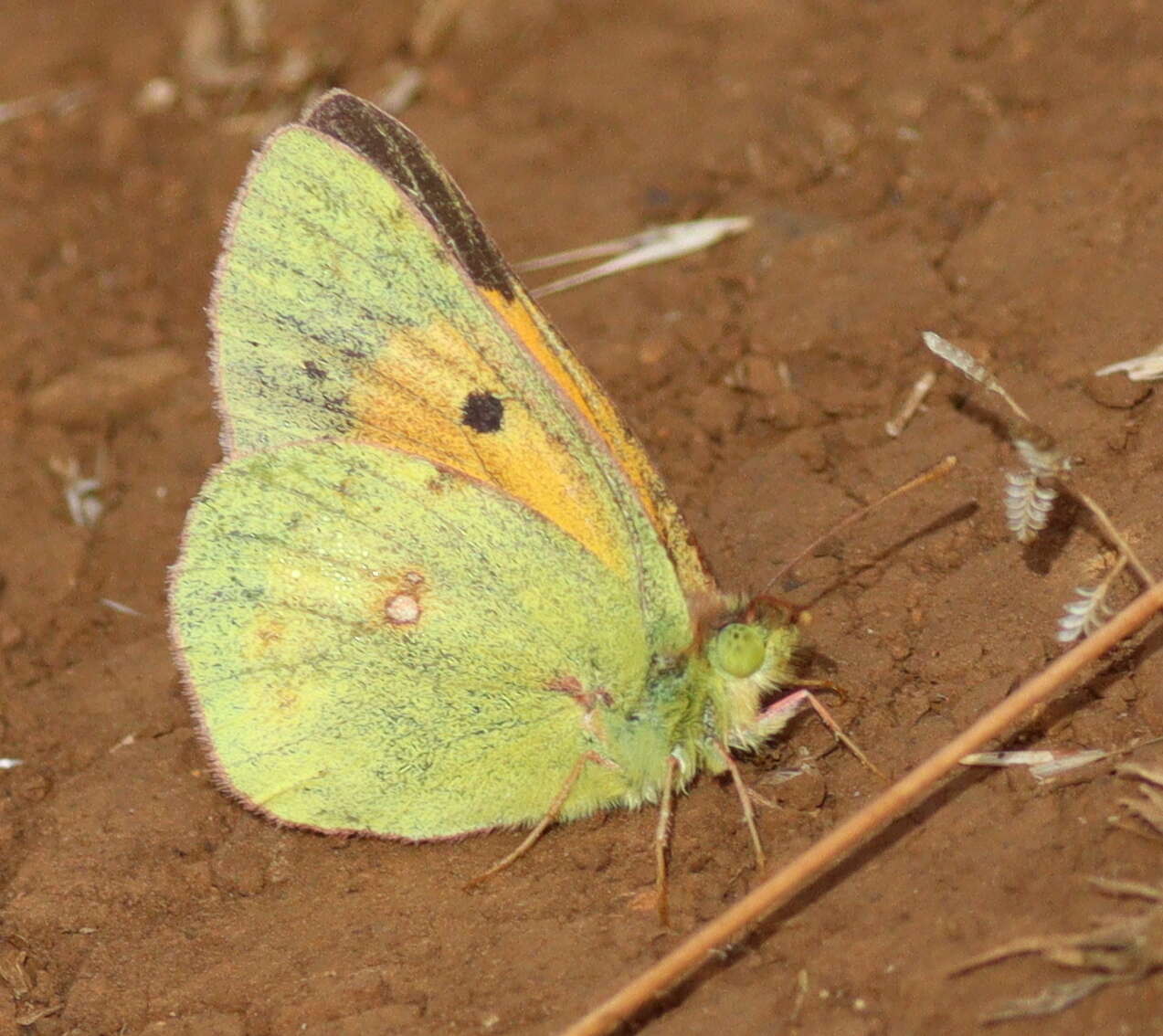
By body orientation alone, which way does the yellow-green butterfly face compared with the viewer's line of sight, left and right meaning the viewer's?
facing to the right of the viewer
